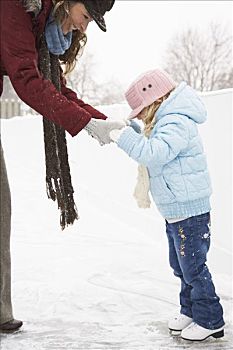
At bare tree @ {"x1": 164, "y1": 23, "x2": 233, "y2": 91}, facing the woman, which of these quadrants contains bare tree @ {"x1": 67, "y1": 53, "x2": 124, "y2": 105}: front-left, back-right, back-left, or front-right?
front-right

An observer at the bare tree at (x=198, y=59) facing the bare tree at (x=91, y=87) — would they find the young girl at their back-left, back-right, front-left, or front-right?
front-left

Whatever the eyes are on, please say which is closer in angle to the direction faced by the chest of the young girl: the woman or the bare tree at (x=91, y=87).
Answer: the woman

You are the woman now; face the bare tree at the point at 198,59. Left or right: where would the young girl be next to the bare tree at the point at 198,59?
right

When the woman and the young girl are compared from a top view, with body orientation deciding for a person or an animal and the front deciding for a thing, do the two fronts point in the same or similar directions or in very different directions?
very different directions

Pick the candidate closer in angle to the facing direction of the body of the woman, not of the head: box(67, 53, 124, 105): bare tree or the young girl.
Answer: the young girl

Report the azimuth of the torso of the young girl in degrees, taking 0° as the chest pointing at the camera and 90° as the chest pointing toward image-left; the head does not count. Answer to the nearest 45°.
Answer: approximately 90°

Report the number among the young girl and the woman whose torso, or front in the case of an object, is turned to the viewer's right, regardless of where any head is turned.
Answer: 1

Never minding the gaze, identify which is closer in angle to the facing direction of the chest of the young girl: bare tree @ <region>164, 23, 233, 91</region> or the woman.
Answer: the woman

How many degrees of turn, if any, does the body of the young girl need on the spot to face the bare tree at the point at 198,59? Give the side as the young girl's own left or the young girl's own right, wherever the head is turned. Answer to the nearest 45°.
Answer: approximately 90° to the young girl's own right

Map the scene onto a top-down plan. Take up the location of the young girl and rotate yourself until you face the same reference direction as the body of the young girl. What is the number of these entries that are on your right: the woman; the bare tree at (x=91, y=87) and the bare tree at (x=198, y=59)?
2

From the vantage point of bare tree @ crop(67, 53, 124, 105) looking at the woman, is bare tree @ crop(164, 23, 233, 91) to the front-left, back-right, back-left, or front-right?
back-left

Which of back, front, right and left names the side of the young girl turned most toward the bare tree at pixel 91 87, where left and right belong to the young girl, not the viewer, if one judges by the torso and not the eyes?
right

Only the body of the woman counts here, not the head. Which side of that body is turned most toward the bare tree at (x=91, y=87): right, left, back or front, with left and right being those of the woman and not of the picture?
left

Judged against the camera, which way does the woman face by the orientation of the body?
to the viewer's right
